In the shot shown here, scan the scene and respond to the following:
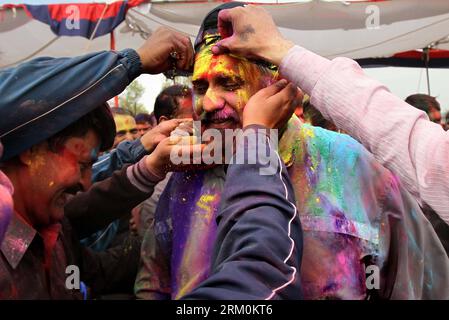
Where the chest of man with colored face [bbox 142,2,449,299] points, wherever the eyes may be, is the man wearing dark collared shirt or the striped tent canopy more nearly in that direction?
the man wearing dark collared shirt

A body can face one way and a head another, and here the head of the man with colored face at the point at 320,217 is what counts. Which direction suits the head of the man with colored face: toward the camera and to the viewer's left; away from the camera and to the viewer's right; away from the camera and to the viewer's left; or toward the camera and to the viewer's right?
toward the camera and to the viewer's left

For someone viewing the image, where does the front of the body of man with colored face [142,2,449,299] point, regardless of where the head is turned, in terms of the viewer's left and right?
facing the viewer and to the left of the viewer

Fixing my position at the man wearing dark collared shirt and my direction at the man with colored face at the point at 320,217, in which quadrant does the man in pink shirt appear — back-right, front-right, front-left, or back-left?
front-right

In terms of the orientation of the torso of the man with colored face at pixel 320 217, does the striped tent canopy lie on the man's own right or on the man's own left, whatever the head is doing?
on the man's own right

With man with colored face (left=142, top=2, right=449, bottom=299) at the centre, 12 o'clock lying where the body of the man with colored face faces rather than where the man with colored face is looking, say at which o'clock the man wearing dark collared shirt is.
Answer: The man wearing dark collared shirt is roughly at 1 o'clock from the man with colored face.

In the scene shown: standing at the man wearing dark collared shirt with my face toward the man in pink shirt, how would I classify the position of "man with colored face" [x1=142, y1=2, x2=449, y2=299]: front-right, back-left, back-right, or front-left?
front-left

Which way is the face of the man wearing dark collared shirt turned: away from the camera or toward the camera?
toward the camera
